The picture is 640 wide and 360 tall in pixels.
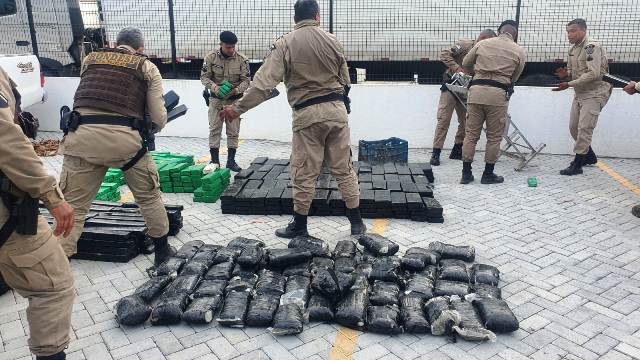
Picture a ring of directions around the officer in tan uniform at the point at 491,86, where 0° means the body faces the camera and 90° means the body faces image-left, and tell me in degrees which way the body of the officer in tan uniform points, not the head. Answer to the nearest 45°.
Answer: approximately 180°

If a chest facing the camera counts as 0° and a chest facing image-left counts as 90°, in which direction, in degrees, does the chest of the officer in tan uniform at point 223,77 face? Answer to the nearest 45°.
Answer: approximately 0°

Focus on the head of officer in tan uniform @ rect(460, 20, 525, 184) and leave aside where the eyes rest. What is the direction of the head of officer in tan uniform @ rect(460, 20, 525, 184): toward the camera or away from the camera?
away from the camera

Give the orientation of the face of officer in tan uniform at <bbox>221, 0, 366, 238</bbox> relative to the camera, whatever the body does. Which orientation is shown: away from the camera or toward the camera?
away from the camera

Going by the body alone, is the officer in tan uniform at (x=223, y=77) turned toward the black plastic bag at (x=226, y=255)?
yes

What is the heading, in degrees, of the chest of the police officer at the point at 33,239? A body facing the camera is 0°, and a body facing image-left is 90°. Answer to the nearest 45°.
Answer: approximately 270°

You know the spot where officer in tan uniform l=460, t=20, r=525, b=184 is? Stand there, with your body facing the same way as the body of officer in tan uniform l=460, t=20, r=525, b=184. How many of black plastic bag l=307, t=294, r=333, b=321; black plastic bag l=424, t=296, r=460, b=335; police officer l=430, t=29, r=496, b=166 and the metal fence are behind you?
2

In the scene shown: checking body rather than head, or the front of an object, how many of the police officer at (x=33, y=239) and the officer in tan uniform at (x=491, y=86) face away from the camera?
1

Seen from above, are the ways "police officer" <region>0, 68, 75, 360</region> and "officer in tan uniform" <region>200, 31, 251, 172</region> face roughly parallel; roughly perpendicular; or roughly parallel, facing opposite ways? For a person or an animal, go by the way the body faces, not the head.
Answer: roughly perpendicular

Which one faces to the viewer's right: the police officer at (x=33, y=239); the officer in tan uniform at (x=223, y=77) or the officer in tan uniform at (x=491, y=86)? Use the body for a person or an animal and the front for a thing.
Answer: the police officer

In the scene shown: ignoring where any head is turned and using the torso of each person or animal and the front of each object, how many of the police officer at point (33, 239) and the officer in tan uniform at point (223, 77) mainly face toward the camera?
1
